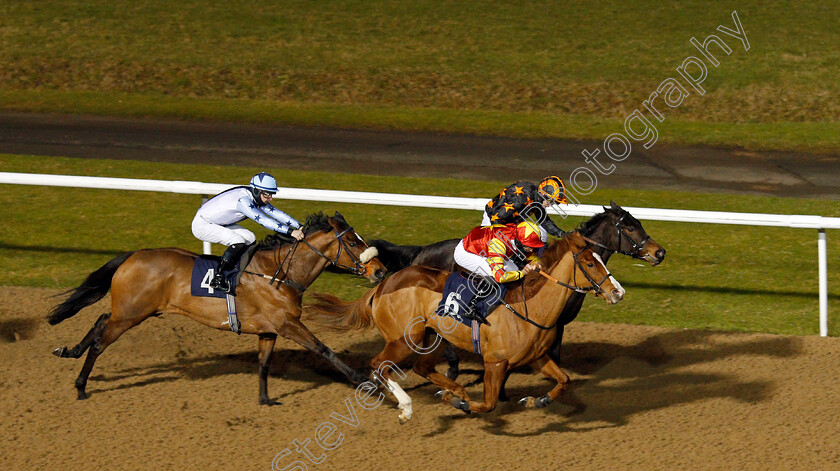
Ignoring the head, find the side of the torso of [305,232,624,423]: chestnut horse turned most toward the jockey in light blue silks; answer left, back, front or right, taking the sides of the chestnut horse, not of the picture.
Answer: back

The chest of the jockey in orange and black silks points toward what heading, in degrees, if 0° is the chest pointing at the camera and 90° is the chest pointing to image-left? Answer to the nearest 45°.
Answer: approximately 270°

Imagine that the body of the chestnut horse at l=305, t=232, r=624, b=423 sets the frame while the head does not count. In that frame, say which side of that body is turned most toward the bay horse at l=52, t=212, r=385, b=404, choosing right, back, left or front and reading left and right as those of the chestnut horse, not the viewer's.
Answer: back

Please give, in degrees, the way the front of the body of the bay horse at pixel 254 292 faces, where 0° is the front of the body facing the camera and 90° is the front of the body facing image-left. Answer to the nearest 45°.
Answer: approximately 270°

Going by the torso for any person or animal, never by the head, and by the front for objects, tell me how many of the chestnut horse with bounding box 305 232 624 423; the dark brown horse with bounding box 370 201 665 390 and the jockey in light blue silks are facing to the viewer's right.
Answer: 3

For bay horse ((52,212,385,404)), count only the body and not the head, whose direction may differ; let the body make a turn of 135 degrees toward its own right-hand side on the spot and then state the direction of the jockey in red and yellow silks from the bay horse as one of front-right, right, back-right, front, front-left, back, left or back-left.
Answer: back-left

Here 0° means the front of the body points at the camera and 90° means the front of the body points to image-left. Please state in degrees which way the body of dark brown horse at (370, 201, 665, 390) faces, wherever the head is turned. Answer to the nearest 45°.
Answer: approximately 270°

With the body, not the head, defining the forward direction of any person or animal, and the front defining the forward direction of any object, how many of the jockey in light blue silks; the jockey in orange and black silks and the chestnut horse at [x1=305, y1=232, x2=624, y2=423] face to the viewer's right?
3

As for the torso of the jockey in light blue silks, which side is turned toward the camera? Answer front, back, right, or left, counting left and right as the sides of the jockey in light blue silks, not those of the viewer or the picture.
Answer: right

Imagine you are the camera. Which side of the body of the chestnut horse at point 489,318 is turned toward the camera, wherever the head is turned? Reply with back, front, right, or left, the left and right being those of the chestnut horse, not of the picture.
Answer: right

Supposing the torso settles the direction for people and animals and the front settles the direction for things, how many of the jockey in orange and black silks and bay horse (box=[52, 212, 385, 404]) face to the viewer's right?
2
